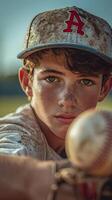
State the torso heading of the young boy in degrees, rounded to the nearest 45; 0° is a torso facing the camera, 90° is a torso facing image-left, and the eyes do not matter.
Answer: approximately 0°
